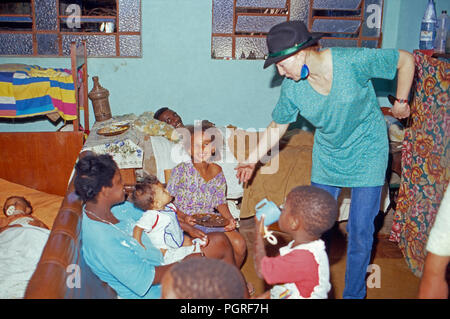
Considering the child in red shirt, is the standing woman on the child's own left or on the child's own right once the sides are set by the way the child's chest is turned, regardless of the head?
on the child's own right

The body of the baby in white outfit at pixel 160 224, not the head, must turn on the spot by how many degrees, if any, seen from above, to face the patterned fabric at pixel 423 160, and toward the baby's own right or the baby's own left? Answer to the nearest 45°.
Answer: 0° — they already face it

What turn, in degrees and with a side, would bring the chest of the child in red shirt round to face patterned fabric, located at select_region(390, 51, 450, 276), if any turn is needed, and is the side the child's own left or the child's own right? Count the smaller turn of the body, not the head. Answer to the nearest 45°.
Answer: approximately 135° to the child's own right

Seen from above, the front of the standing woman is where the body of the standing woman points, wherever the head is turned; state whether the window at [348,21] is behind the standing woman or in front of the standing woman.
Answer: behind

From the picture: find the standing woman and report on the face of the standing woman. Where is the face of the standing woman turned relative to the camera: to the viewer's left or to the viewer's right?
to the viewer's left

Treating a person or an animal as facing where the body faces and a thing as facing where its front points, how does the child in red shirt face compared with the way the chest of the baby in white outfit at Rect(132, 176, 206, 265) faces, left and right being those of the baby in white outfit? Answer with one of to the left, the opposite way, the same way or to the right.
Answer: the opposite way

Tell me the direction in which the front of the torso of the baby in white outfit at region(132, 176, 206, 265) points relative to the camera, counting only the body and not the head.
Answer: to the viewer's right

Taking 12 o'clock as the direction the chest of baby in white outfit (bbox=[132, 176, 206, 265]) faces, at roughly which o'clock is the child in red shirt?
The child in red shirt is roughly at 2 o'clock from the baby in white outfit.

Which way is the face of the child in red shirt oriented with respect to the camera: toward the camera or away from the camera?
away from the camera

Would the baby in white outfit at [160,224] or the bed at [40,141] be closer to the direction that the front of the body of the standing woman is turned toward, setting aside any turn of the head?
the baby in white outfit

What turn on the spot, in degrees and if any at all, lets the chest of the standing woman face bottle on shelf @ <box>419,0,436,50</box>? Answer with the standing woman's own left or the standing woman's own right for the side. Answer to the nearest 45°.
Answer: approximately 135° to the standing woman's own right

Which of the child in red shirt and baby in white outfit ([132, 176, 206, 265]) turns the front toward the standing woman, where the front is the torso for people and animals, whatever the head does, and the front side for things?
the baby in white outfit
